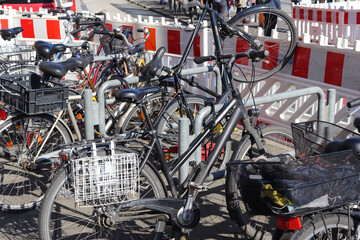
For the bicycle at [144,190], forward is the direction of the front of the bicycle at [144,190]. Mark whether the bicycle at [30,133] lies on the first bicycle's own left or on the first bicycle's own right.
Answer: on the first bicycle's own left

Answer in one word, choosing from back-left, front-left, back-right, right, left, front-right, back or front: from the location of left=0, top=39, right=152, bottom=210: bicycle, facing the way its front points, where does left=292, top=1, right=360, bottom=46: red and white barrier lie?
front-left

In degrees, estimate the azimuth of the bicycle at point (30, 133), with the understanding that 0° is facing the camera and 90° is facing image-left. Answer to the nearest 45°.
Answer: approximately 270°

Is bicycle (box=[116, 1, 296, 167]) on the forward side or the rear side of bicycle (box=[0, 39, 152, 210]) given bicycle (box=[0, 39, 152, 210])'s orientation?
on the forward side

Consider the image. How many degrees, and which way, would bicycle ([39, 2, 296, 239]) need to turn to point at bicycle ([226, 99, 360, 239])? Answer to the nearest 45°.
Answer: approximately 45° to its right

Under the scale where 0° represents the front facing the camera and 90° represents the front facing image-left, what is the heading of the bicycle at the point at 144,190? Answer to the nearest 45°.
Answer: approximately 270°

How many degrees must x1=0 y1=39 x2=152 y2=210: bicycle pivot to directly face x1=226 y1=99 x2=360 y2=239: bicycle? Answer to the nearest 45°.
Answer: approximately 45° to its right
